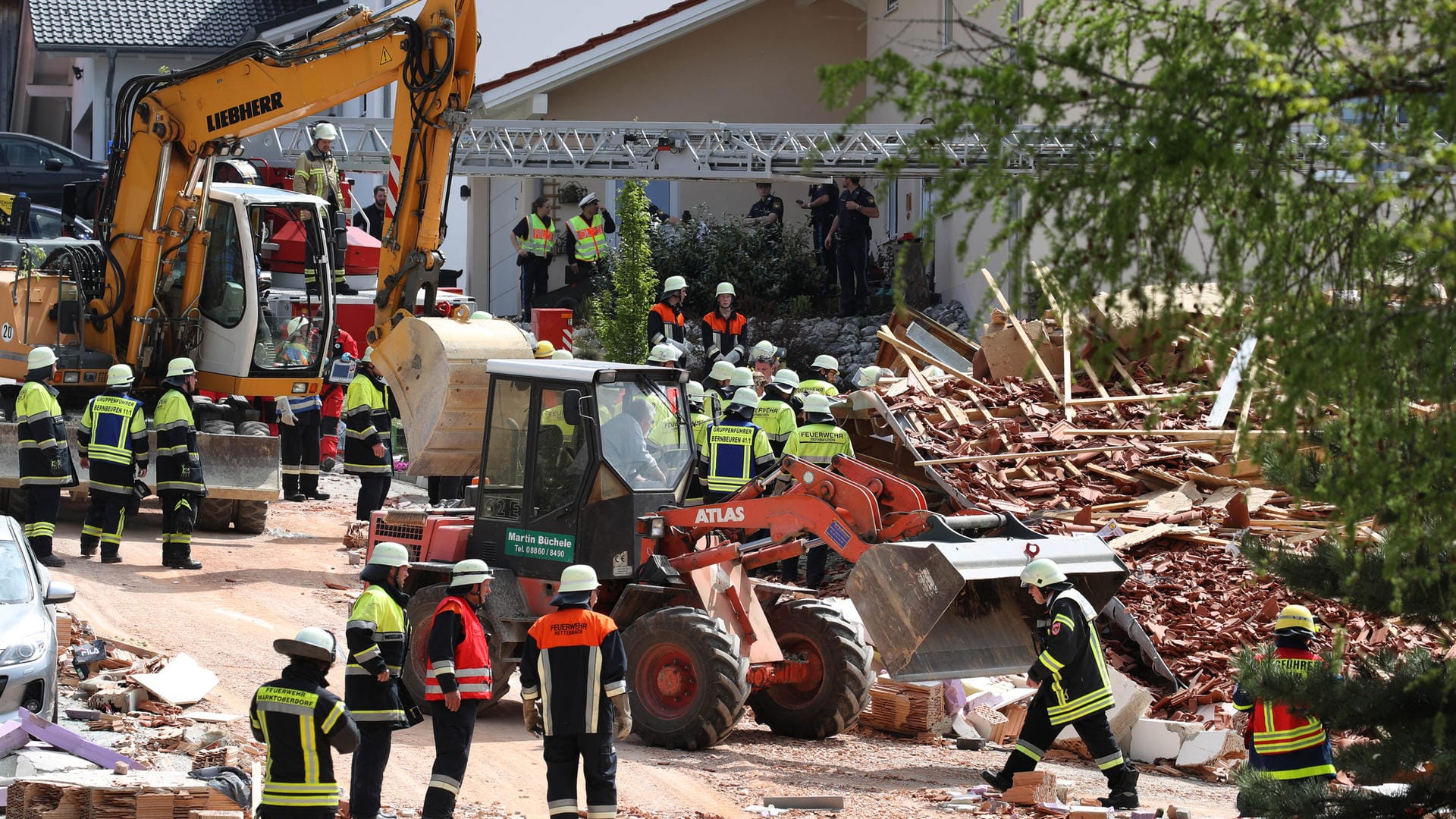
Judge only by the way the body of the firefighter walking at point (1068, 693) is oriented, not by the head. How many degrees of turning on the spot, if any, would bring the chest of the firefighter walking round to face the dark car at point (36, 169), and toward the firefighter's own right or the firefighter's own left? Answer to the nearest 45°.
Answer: approximately 45° to the firefighter's own right

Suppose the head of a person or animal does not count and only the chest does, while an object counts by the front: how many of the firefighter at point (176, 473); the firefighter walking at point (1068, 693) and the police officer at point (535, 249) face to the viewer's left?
1

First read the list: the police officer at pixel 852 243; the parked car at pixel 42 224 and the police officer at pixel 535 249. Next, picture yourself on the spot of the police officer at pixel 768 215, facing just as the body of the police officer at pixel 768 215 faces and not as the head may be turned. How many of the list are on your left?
1

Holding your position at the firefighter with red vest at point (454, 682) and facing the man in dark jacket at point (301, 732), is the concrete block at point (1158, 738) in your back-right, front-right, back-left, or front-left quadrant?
back-left

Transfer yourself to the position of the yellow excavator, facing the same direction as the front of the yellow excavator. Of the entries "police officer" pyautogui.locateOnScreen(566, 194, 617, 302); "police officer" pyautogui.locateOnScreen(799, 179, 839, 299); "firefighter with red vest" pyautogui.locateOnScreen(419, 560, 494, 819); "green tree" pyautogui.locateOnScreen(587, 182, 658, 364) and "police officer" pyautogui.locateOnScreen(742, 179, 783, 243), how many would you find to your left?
4

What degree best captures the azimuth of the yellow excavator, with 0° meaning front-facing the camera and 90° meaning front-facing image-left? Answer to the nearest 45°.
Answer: approximately 315°

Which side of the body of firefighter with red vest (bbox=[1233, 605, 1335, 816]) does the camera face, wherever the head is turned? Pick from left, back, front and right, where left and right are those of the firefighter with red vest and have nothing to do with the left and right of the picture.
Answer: back

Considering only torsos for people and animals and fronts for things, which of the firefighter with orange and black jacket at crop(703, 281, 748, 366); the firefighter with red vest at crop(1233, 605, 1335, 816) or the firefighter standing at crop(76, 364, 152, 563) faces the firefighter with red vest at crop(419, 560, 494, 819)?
the firefighter with orange and black jacket at crop(703, 281, 748, 366)

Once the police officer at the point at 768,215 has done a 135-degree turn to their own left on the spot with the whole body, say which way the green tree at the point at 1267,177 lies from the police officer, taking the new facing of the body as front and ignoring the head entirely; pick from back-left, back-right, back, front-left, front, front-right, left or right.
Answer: right

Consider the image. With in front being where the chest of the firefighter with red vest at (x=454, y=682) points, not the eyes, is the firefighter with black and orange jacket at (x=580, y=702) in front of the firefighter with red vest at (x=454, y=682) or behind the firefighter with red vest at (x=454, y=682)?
in front

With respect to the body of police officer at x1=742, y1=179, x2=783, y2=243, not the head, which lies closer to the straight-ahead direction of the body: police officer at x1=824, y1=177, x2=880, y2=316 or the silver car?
the silver car

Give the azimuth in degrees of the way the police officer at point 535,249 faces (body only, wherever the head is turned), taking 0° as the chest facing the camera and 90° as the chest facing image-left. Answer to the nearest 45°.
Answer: approximately 315°

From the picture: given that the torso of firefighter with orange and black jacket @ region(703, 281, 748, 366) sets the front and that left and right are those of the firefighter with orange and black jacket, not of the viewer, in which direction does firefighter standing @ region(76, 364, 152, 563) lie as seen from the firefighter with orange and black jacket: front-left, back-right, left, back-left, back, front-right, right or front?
front-right

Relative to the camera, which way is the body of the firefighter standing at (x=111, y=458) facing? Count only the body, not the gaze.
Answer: away from the camera

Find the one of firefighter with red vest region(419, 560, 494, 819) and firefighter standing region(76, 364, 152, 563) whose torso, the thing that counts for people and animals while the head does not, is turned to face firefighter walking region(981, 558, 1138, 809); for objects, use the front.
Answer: the firefighter with red vest

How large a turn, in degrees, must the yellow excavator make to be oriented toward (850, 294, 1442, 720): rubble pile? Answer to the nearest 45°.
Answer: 0° — it already faces it

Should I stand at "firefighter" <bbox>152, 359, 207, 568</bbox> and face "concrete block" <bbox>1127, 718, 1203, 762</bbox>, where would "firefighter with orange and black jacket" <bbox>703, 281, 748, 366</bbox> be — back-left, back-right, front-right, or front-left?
front-left
